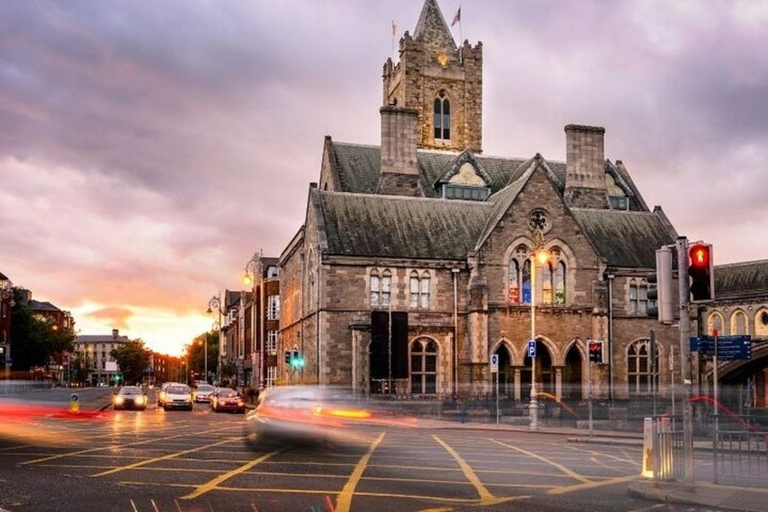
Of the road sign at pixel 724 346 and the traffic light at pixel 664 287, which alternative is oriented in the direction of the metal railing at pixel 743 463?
the road sign

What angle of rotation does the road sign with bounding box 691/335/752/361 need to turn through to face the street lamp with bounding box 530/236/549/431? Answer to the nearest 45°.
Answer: approximately 135° to its right

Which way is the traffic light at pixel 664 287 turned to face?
to the viewer's left

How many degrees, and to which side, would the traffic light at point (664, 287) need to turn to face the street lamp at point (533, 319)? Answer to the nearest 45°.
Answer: approximately 90° to its right

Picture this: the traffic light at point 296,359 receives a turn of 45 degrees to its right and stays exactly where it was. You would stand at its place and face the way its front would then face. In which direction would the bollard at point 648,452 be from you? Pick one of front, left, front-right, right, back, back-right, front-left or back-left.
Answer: front-left

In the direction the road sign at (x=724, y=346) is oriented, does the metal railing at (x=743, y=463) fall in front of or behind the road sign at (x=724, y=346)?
in front

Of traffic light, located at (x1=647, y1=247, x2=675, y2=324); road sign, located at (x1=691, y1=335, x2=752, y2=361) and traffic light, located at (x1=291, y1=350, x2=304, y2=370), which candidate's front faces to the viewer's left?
traffic light, located at (x1=647, y1=247, x2=675, y2=324)

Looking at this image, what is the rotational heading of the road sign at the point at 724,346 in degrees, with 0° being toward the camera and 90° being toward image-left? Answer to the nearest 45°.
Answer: approximately 0°

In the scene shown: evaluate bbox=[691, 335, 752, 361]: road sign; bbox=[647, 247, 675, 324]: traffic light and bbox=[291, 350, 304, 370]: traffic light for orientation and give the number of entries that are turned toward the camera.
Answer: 2

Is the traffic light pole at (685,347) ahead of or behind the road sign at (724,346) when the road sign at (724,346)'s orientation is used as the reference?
ahead

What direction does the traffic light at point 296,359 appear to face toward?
toward the camera

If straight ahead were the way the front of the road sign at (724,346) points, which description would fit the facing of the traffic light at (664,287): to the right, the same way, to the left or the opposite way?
to the right

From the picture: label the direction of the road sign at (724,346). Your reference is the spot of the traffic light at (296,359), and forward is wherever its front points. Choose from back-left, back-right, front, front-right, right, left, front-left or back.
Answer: front-left
